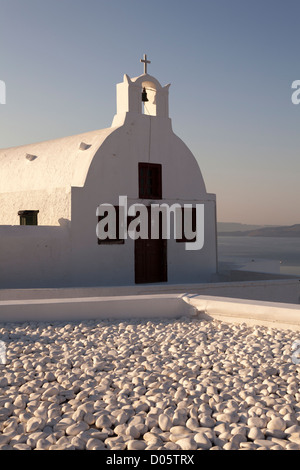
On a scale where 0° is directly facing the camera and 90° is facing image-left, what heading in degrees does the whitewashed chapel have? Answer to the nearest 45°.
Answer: approximately 315°

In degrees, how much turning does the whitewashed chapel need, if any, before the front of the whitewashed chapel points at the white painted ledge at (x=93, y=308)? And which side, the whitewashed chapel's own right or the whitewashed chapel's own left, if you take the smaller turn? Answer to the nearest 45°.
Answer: approximately 45° to the whitewashed chapel's own right
